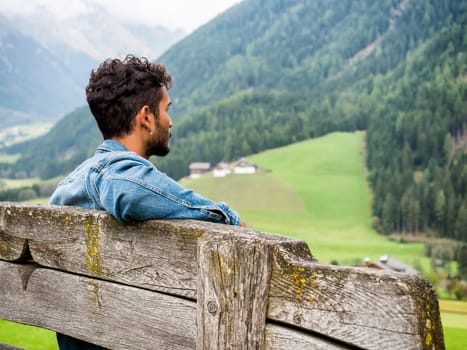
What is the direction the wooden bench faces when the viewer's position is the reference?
facing away from the viewer and to the right of the viewer
